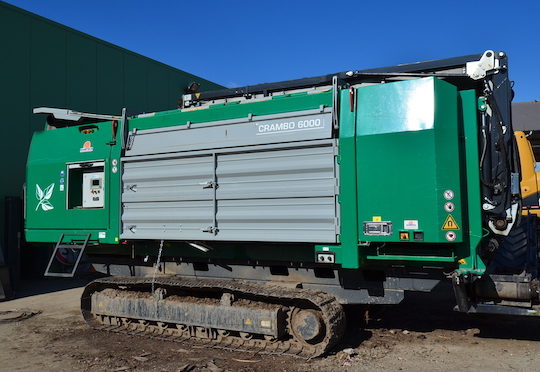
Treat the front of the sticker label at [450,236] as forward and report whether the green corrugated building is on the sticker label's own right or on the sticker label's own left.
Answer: on the sticker label's own right

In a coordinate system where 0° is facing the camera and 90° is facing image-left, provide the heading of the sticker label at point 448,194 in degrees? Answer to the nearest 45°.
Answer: approximately 0°

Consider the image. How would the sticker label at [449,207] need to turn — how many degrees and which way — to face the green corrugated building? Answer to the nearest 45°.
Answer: approximately 135° to its right

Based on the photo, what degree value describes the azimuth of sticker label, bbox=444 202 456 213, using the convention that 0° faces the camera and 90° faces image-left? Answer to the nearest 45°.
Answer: approximately 0°
